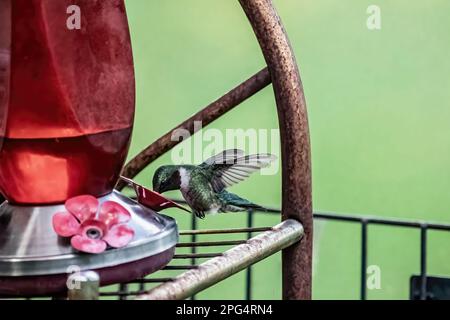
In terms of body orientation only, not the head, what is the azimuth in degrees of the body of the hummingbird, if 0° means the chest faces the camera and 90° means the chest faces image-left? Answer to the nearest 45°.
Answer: approximately 90°
